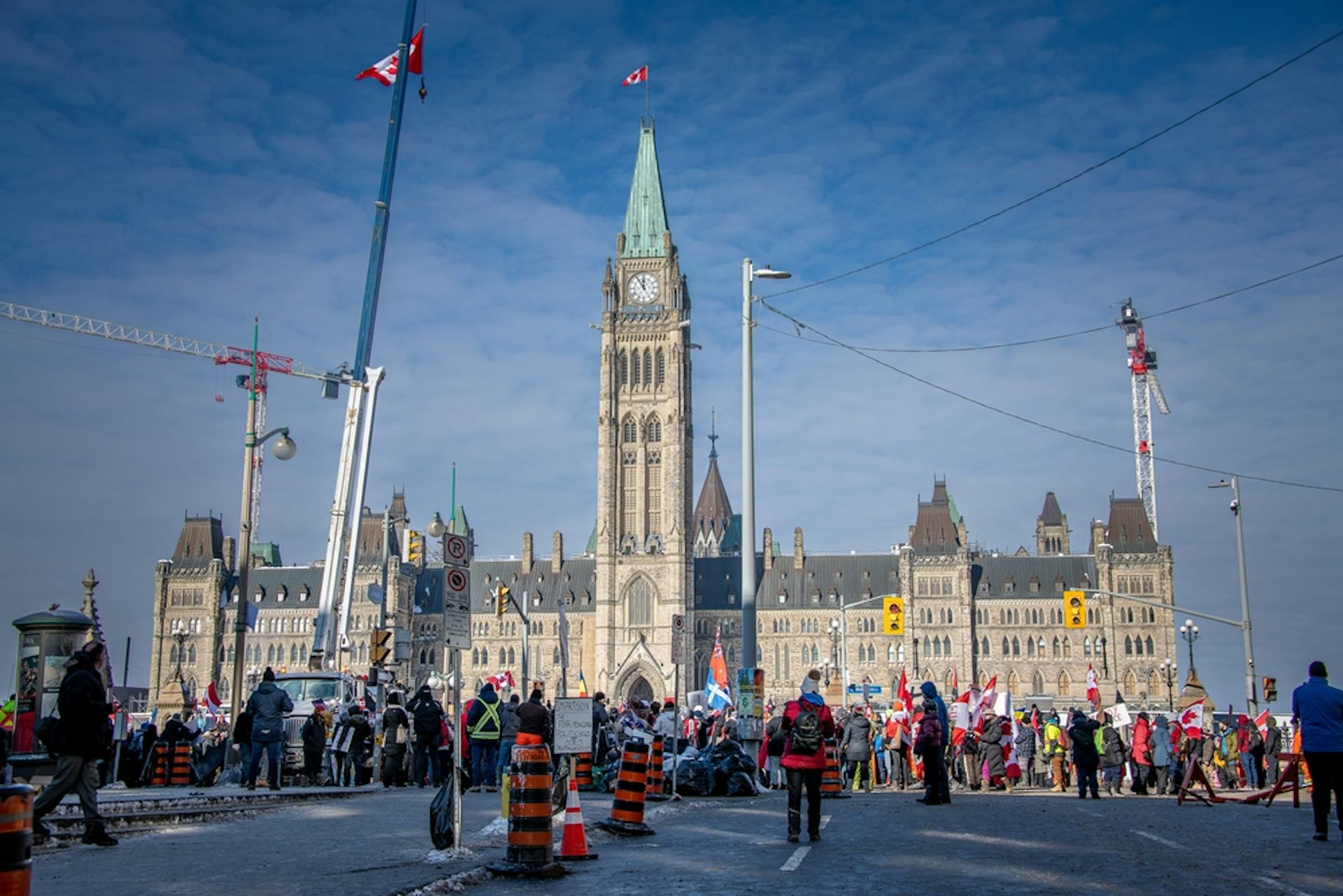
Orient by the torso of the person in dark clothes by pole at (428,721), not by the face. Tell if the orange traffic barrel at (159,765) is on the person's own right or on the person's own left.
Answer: on the person's own left

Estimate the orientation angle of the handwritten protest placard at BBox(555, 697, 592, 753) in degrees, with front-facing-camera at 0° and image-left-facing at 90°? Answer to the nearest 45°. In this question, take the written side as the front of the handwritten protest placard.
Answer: approximately 0°

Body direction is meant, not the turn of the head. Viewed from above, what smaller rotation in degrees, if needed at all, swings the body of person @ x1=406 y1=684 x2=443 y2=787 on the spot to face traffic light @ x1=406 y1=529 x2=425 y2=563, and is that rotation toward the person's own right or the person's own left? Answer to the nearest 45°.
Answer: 0° — they already face it

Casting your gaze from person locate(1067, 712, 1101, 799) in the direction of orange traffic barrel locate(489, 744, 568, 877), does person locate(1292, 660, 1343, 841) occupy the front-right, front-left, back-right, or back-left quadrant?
front-left

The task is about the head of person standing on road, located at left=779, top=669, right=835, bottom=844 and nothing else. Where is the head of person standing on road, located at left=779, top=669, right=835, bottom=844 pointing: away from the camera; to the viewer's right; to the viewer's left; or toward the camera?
away from the camera

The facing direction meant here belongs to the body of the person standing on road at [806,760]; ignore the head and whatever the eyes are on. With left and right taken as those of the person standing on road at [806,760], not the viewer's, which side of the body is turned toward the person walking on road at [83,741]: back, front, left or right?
left

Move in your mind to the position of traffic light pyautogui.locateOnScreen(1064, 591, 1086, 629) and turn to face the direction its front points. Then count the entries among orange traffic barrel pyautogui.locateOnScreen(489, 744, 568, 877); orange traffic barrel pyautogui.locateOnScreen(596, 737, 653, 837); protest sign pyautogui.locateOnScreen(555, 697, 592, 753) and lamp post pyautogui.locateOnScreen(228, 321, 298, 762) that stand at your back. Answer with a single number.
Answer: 0

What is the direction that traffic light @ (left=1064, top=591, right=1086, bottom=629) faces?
toward the camera

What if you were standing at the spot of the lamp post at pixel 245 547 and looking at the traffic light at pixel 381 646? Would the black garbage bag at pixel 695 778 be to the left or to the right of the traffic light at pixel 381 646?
right

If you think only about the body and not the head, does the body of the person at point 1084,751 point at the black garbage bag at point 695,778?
no

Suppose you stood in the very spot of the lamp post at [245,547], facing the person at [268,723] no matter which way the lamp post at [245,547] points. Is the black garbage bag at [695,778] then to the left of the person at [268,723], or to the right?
left

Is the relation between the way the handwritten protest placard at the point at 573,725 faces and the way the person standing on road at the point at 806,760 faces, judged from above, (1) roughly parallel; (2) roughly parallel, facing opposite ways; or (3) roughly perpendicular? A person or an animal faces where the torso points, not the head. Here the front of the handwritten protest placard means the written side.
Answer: roughly parallel, facing opposite ways

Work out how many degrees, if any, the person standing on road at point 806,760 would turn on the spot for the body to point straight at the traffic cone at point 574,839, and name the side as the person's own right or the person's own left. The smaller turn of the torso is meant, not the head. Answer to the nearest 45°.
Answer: approximately 135° to the person's own left

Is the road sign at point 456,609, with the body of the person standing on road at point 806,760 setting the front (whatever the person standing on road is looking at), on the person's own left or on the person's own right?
on the person's own left

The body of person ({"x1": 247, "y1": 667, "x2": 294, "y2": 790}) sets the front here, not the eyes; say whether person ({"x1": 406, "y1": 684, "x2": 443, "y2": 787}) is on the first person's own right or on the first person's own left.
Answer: on the first person's own right

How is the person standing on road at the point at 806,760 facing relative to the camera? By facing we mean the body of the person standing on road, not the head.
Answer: away from the camera

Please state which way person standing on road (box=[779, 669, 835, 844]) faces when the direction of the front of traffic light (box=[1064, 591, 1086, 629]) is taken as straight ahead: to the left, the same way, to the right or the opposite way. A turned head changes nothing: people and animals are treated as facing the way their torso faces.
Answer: the opposite way
